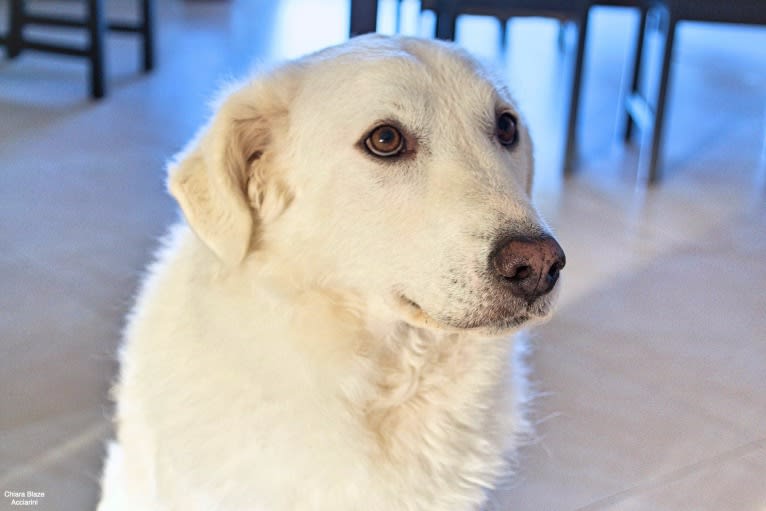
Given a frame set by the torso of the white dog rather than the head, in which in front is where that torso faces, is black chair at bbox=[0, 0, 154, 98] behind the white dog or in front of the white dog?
behind

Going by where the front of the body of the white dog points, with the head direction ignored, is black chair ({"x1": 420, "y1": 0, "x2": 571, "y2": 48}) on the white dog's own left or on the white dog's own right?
on the white dog's own left

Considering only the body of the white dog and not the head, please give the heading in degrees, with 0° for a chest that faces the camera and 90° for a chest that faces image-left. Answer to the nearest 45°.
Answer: approximately 315°

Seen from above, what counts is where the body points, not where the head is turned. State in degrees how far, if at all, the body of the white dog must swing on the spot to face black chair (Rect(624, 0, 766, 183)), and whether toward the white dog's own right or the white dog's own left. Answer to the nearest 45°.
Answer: approximately 90° to the white dog's own left
